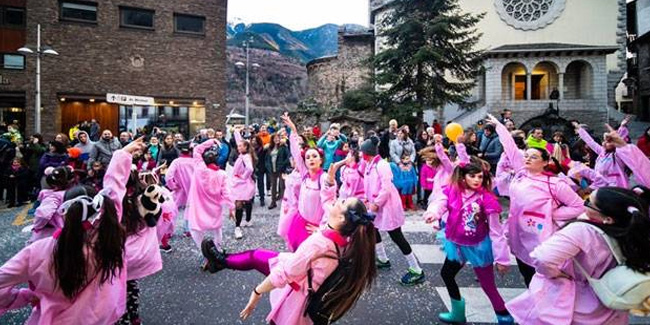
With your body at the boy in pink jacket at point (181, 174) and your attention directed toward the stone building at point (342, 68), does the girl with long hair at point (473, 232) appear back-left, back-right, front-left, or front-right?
back-right

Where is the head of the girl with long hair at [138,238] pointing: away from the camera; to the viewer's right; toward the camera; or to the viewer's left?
away from the camera

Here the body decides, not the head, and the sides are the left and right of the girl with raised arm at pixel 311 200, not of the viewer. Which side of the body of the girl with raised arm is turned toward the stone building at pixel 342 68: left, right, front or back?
back

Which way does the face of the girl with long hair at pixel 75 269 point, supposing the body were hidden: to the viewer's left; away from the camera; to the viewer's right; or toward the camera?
away from the camera

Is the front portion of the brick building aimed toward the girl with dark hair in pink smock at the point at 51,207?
yes

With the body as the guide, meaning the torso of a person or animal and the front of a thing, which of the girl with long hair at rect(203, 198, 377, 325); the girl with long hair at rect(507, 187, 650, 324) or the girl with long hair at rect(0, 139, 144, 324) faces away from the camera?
the girl with long hair at rect(0, 139, 144, 324)

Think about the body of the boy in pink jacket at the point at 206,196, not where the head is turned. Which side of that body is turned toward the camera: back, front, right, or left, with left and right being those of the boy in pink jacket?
back

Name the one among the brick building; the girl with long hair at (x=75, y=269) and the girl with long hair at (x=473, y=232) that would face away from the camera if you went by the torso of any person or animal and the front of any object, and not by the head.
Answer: the girl with long hair at (x=75, y=269)
